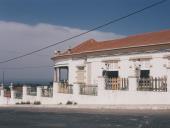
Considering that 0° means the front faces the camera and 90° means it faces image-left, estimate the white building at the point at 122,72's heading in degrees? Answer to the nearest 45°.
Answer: approximately 45°
